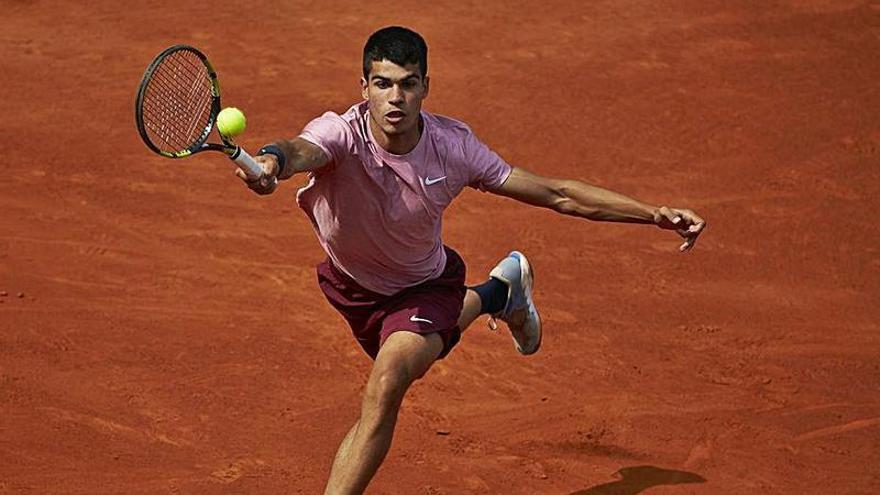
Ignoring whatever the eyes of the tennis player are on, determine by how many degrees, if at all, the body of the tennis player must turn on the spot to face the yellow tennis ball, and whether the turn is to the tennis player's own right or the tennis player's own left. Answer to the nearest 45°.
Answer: approximately 45° to the tennis player's own right

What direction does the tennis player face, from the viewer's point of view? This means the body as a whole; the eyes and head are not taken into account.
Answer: toward the camera
